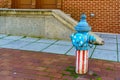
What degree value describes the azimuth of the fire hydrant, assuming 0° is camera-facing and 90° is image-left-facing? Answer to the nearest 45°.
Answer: approximately 45°

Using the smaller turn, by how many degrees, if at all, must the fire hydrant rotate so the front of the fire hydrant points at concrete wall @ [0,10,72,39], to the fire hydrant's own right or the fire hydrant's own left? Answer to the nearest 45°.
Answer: approximately 90° to the fire hydrant's own right
